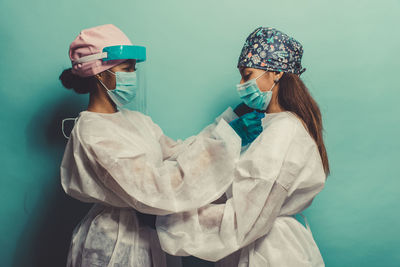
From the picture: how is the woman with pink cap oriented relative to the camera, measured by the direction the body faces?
to the viewer's right

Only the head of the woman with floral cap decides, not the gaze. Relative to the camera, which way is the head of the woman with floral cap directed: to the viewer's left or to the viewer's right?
to the viewer's left

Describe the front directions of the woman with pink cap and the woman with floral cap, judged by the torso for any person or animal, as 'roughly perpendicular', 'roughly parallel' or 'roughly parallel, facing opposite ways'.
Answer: roughly parallel, facing opposite ways

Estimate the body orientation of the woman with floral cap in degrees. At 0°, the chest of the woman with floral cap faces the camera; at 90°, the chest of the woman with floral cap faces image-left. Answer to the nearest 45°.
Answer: approximately 90°

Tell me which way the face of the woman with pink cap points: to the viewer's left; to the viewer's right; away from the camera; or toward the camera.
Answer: to the viewer's right
